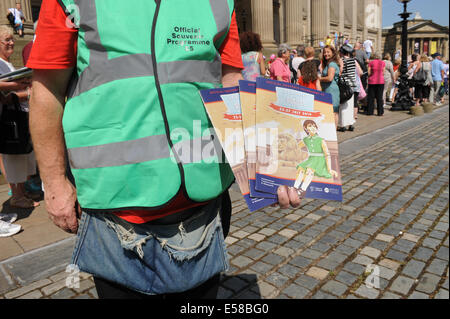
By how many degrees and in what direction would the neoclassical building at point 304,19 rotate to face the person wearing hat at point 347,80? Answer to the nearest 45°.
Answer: approximately 45° to its right

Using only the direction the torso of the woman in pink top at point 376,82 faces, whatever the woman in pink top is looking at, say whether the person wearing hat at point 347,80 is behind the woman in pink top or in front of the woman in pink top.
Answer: behind

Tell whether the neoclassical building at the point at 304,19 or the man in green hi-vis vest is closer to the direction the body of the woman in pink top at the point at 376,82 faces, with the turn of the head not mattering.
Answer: the neoclassical building

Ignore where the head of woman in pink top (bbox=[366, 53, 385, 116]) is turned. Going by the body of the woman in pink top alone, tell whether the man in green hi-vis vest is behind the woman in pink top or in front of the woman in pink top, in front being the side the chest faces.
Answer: behind

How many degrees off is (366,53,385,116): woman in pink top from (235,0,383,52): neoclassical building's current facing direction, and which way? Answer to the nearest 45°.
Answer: approximately 45° to its right

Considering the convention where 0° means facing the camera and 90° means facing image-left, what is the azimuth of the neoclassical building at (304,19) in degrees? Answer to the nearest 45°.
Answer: approximately 315°

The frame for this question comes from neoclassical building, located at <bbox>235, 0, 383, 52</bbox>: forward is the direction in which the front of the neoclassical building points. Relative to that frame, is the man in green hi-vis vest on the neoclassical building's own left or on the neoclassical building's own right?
on the neoclassical building's own right

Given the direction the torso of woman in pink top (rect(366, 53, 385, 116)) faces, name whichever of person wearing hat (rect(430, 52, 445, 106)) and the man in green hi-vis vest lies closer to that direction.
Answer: the person wearing hat

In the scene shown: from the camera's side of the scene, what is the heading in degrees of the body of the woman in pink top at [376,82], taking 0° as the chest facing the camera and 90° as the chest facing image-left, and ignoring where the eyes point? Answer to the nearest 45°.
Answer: approximately 180°

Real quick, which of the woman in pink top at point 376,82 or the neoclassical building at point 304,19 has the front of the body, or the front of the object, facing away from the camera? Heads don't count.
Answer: the woman in pink top

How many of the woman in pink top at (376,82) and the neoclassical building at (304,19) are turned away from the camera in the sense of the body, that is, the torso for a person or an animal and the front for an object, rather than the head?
1
